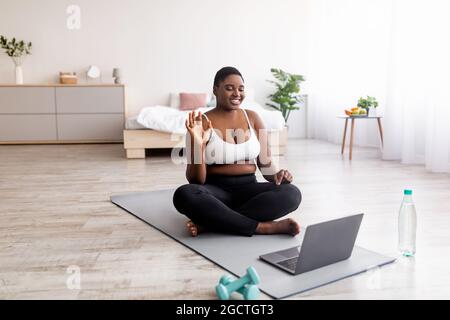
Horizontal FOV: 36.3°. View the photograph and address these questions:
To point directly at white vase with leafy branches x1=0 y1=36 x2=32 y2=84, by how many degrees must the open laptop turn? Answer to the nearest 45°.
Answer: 0° — it already faces it

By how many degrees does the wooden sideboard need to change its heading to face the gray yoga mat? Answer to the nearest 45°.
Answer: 0° — it already faces it

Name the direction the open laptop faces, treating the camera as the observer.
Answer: facing away from the viewer and to the left of the viewer

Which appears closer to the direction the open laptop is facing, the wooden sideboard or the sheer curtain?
the wooden sideboard

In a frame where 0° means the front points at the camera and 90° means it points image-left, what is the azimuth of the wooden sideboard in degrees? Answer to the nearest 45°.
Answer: approximately 0°

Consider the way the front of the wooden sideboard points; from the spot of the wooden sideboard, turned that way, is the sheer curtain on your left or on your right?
on your left

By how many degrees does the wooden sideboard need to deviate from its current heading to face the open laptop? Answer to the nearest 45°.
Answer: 0° — it already faces it

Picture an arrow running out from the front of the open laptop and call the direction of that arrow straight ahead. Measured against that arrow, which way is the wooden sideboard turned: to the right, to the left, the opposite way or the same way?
the opposite way

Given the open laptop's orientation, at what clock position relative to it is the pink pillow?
The pink pillow is roughly at 1 o'clock from the open laptop.
